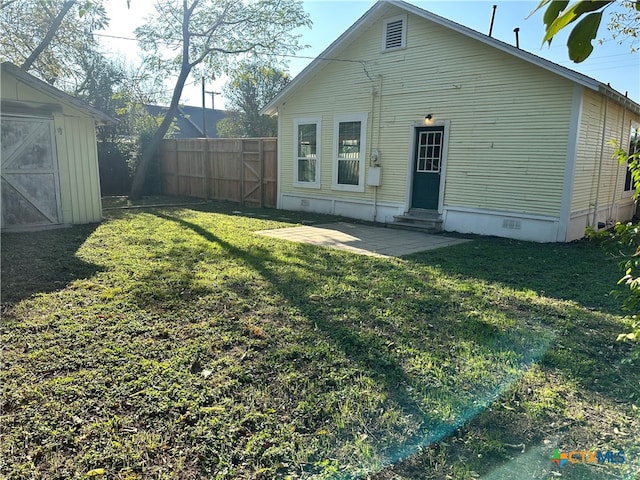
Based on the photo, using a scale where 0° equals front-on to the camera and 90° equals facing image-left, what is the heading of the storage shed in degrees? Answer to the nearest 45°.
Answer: approximately 0°

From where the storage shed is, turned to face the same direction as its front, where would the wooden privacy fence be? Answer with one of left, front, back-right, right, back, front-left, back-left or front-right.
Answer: back-left
